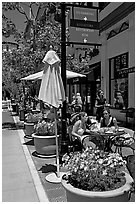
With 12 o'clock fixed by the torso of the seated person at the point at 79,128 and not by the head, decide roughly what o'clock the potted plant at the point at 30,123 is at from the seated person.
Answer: The potted plant is roughly at 8 o'clock from the seated person.

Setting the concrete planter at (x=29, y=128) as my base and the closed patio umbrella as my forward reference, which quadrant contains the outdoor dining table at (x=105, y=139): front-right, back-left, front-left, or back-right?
front-left

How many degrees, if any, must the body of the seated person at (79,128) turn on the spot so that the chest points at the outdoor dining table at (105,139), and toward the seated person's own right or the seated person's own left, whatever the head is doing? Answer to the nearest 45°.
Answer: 0° — they already face it

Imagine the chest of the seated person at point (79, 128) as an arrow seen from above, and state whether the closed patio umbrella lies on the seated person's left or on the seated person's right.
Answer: on the seated person's right

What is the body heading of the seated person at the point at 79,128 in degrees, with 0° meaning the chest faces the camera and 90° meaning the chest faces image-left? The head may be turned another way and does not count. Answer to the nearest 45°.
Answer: approximately 270°

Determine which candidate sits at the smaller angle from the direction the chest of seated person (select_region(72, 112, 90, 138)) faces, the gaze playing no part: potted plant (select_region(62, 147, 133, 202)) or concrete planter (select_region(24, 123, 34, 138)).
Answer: the potted plant

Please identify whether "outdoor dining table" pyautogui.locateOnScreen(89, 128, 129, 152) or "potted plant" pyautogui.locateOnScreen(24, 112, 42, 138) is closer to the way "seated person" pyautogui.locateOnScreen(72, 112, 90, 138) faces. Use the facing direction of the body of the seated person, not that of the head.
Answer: the outdoor dining table

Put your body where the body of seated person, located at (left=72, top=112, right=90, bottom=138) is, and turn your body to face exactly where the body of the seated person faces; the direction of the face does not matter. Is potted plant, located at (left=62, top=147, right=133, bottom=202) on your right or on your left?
on your right

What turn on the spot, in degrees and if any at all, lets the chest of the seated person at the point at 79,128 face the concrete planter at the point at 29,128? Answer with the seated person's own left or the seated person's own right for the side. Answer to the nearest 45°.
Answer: approximately 135° to the seated person's own left
